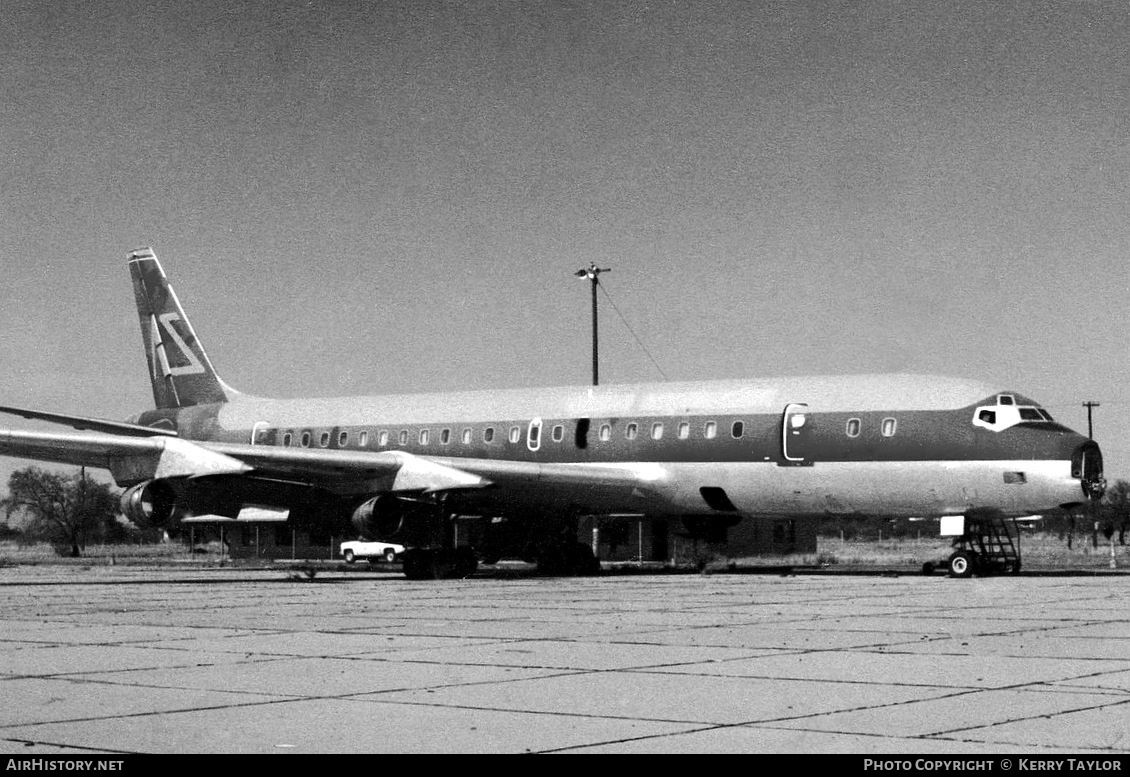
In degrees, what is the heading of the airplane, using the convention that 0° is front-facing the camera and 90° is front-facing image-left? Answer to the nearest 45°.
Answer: approximately 315°
